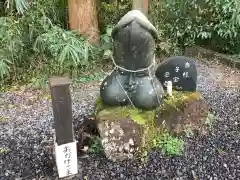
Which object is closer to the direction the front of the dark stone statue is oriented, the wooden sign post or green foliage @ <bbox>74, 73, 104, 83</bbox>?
the wooden sign post

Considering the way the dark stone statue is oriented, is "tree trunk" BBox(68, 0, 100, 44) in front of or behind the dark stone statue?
behind

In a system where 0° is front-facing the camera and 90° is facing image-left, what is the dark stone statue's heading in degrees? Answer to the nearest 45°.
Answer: approximately 0°

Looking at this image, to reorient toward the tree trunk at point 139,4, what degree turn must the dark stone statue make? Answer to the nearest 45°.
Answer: approximately 180°

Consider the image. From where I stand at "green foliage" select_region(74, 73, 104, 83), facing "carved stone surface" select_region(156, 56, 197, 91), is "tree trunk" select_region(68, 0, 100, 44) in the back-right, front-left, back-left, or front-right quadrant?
back-left

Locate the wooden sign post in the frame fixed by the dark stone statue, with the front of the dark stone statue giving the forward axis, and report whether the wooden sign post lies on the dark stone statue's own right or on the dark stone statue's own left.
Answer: on the dark stone statue's own right
